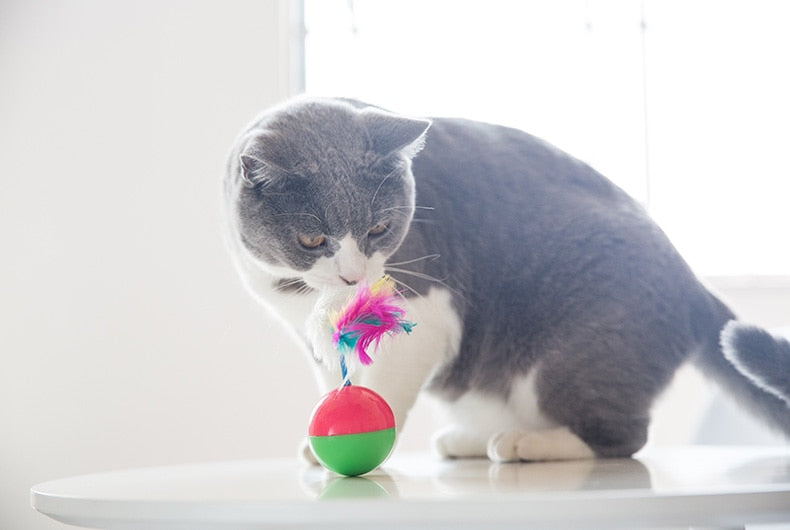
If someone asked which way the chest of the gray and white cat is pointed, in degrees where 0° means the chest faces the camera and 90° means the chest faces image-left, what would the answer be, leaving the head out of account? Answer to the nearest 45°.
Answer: approximately 90°
